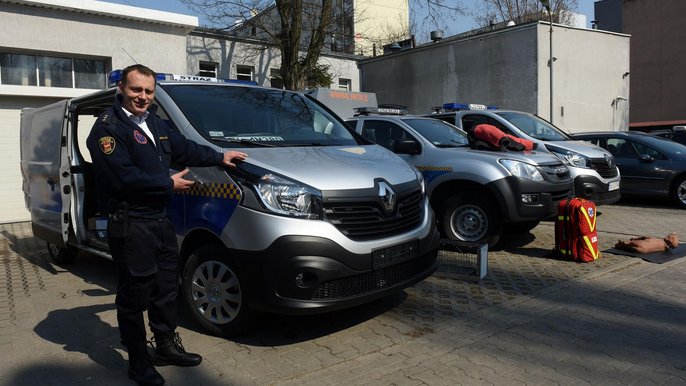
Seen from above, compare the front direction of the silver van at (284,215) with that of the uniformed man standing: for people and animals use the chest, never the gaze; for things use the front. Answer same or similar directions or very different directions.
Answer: same or similar directions

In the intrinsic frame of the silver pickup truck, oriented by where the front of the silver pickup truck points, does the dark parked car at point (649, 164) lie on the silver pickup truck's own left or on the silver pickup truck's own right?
on the silver pickup truck's own left

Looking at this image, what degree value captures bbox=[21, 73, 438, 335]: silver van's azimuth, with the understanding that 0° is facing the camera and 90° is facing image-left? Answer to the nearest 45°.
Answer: approximately 315°

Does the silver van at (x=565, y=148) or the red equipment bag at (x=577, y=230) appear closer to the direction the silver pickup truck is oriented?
the red equipment bag

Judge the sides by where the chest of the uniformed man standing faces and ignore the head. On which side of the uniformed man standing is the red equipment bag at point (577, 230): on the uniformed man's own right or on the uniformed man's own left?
on the uniformed man's own left

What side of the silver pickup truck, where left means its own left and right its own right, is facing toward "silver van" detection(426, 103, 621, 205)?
left

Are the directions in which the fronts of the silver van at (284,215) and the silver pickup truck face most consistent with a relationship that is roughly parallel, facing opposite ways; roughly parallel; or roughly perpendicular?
roughly parallel

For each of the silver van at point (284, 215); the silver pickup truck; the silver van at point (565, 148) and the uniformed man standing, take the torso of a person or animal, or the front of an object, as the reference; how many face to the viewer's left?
0

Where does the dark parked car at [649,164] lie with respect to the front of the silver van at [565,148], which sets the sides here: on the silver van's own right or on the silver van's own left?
on the silver van's own left

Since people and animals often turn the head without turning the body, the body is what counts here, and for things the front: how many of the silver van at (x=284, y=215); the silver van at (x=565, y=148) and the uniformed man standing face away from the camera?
0

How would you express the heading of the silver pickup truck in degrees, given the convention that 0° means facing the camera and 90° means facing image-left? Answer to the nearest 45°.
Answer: approximately 315°

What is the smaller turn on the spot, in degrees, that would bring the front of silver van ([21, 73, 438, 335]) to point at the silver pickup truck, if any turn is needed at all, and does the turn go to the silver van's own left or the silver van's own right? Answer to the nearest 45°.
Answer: approximately 90° to the silver van's own left

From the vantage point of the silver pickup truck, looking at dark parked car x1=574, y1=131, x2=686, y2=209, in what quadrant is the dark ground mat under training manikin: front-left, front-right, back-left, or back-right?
front-right

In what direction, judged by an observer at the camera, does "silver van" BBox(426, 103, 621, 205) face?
facing the viewer and to the right of the viewer

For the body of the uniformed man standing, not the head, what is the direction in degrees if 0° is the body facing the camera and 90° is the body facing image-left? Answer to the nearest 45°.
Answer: approximately 315°

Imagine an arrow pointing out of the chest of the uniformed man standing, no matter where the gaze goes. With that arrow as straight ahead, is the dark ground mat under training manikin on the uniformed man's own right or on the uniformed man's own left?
on the uniformed man's own left
